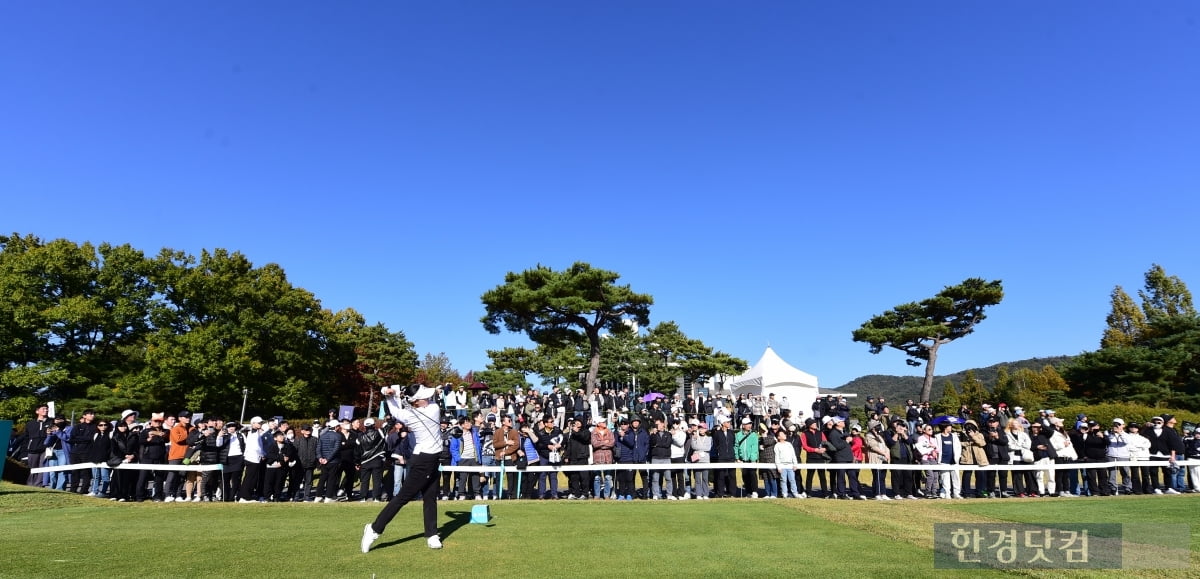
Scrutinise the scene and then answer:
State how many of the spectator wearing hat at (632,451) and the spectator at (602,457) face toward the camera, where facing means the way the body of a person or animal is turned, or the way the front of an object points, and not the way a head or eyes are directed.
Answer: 2

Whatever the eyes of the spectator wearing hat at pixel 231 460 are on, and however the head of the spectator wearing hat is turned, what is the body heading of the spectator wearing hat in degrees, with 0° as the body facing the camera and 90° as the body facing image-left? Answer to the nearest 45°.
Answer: approximately 0°

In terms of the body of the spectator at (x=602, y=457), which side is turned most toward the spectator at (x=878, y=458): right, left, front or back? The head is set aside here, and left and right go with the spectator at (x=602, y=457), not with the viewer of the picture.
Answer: left
